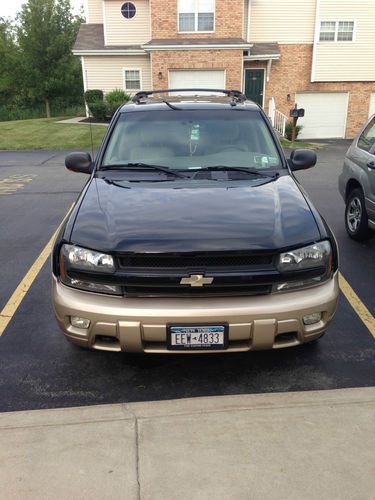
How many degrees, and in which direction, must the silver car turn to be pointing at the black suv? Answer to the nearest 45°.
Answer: approximately 45° to its right

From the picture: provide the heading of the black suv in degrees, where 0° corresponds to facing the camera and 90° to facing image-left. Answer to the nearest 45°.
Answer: approximately 0°

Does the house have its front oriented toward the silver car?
yes

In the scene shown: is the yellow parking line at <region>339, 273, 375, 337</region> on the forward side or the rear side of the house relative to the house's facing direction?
on the forward side

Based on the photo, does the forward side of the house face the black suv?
yes

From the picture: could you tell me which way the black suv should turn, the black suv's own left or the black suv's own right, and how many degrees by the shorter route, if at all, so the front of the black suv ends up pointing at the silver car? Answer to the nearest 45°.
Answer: approximately 135° to the black suv's own left

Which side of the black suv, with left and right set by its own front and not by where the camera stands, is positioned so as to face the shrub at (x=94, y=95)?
back

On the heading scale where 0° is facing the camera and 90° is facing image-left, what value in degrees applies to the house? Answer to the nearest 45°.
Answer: approximately 0°

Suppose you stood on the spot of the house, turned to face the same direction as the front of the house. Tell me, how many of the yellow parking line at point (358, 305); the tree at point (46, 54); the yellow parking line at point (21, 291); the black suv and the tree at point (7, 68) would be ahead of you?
3

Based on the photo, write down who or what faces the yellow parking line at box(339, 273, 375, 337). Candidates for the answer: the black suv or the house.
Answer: the house

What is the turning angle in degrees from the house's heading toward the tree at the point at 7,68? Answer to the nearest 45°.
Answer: approximately 135° to its right

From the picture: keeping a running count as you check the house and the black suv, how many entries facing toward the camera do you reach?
2
